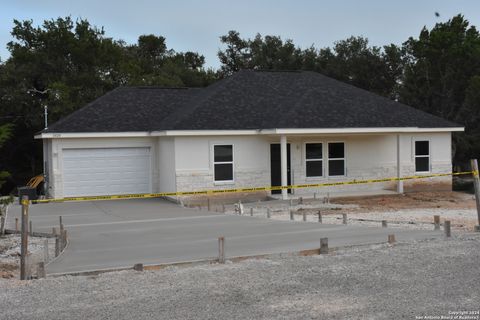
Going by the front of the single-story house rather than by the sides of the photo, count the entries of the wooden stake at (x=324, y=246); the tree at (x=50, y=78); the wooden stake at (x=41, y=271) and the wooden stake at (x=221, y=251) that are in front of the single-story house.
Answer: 3

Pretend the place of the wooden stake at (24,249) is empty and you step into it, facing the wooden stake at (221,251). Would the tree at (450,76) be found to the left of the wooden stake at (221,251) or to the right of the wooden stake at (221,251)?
left

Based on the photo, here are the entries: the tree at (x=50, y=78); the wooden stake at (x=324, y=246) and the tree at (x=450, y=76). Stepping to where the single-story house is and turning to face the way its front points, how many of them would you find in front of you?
1

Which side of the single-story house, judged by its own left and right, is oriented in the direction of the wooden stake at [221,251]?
front

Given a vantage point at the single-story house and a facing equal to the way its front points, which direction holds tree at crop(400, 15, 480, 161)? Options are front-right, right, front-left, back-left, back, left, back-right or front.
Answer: back-left

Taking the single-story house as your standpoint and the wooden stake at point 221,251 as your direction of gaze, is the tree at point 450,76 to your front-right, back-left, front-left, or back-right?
back-left

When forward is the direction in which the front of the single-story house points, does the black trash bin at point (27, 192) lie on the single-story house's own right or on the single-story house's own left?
on the single-story house's own right

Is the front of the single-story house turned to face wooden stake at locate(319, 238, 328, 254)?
yes

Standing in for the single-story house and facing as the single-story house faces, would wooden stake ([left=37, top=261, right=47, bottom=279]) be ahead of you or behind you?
ahead

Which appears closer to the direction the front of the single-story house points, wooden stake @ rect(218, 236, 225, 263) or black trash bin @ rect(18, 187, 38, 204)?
the wooden stake

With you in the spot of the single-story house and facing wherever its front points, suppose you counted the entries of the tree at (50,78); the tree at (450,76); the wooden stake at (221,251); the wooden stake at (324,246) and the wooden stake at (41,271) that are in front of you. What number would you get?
3

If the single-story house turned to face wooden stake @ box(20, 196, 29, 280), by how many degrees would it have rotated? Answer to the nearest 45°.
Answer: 0° — it already faces it

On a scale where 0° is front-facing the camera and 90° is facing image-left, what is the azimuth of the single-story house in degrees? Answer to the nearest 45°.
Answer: approximately 0°
